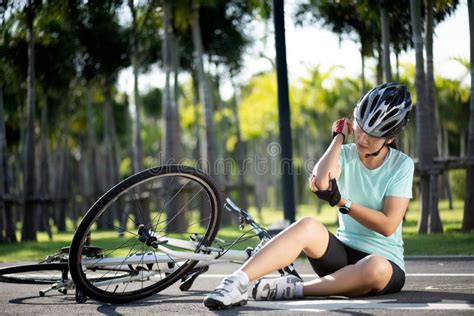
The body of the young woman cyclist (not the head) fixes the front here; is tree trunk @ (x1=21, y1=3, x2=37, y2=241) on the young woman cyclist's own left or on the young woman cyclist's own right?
on the young woman cyclist's own right

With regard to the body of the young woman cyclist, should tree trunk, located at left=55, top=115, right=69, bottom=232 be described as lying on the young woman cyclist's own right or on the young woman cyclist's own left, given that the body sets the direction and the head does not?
on the young woman cyclist's own right

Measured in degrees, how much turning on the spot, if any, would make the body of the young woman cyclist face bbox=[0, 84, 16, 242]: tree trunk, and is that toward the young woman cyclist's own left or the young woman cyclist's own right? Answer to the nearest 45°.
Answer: approximately 90° to the young woman cyclist's own right

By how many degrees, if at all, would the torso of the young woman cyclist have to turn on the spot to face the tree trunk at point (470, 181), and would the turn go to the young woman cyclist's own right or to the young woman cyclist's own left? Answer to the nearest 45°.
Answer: approximately 135° to the young woman cyclist's own right

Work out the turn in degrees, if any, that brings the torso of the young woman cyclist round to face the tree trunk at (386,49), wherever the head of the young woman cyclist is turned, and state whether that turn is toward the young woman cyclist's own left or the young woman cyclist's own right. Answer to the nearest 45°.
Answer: approximately 135° to the young woman cyclist's own right

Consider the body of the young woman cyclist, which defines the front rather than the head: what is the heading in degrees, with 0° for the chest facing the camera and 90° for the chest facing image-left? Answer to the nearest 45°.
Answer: approximately 45°

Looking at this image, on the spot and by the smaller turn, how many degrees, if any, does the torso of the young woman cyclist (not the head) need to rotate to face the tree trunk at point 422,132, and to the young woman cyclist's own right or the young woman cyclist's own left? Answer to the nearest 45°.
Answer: approximately 135° to the young woman cyclist's own right
